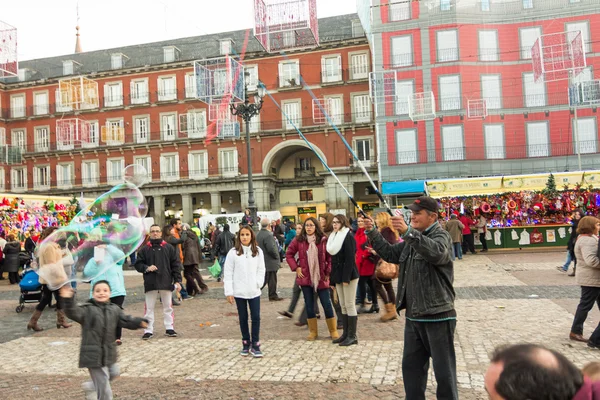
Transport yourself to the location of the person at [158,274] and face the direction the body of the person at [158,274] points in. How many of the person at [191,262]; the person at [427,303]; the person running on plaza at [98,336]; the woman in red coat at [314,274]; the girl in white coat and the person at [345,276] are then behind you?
1

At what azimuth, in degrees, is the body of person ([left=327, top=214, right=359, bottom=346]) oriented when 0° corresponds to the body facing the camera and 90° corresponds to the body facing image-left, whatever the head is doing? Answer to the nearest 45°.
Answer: approximately 45°

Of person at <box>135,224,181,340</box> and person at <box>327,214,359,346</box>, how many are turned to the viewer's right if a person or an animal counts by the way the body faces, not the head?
0

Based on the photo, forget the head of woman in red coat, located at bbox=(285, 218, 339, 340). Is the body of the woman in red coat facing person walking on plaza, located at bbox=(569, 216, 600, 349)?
no

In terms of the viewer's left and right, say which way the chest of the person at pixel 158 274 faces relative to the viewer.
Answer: facing the viewer

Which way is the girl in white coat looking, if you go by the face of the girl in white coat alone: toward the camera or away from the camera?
toward the camera

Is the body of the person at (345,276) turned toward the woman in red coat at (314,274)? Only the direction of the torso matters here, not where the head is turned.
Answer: no

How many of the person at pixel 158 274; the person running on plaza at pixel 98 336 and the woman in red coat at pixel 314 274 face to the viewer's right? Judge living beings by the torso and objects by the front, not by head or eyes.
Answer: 0

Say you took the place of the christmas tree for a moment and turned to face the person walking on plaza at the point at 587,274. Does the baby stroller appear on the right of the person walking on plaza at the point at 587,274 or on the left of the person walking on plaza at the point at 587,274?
right

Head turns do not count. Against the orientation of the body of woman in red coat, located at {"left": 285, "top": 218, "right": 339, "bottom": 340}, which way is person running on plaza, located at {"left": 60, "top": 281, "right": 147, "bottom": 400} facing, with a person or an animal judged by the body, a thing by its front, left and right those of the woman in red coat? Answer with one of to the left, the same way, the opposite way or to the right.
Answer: the same way

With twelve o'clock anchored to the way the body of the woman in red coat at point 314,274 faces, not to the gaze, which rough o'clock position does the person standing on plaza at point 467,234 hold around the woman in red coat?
The person standing on plaza is roughly at 7 o'clock from the woman in red coat.

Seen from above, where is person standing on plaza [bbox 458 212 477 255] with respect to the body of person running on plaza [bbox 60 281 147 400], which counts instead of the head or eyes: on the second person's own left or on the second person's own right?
on the second person's own left

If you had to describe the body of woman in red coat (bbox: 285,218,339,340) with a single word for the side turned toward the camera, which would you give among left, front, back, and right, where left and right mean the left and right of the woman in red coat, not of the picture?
front

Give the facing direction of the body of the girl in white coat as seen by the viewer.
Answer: toward the camera

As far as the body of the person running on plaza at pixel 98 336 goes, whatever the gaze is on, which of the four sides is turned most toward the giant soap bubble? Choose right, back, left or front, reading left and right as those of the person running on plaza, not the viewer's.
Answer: back

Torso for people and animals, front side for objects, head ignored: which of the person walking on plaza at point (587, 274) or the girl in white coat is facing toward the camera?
the girl in white coat
